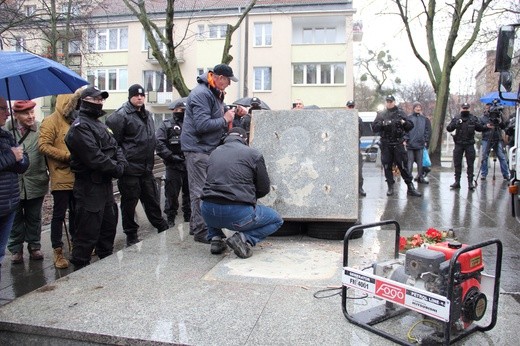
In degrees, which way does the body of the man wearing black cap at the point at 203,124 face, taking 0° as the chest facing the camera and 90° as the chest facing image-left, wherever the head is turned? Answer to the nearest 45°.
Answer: approximately 270°

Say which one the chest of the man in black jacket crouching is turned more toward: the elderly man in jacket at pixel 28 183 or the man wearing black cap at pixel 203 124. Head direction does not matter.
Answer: the man wearing black cap

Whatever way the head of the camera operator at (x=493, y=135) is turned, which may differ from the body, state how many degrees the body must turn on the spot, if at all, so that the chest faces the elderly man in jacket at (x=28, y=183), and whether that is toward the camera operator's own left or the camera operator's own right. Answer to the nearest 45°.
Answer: approximately 45° to the camera operator's own right

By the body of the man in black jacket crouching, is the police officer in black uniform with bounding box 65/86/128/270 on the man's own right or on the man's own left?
on the man's own left

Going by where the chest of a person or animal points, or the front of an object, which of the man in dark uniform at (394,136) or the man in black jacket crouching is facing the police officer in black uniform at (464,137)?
the man in black jacket crouching

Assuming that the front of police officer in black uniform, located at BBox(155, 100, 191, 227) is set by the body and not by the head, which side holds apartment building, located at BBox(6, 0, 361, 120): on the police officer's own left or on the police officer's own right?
on the police officer's own left

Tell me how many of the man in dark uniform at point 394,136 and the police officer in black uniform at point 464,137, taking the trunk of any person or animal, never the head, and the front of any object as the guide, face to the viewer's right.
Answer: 0

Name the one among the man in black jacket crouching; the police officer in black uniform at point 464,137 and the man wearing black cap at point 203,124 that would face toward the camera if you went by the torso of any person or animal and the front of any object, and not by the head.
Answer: the police officer in black uniform

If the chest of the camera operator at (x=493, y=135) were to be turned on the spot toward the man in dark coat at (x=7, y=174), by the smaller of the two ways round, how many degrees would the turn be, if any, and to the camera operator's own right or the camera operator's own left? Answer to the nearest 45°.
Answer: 0° — they already face them

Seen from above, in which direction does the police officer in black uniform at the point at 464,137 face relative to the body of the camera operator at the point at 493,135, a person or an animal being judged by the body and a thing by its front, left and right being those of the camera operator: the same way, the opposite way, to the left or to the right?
the same way

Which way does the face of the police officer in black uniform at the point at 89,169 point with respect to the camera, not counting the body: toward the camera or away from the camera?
toward the camera

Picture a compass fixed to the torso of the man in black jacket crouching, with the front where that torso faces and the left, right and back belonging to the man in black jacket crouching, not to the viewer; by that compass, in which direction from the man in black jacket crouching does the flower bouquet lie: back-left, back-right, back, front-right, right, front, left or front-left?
front-right

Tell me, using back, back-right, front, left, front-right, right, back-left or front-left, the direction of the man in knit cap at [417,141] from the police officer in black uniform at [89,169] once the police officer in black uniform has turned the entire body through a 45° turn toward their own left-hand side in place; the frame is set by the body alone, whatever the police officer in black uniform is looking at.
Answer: front-left

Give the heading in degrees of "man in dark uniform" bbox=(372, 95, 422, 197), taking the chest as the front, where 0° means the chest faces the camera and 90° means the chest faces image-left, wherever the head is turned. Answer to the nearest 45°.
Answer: approximately 0°

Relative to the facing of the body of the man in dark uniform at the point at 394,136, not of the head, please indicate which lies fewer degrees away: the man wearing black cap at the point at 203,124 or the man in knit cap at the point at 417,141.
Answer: the man wearing black cap

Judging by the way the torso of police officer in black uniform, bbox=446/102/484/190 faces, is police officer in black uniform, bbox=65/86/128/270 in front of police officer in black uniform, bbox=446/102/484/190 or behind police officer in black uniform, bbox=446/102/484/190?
in front

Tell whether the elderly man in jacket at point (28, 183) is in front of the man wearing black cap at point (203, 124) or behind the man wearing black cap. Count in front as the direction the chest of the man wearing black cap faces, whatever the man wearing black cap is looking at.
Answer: behind

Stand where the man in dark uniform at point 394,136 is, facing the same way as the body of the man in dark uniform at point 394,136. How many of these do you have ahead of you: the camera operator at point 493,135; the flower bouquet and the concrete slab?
2

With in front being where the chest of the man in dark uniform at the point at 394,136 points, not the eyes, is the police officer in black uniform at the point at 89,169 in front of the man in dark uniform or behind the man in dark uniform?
in front

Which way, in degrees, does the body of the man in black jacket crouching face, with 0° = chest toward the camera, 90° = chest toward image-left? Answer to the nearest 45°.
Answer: approximately 225°
